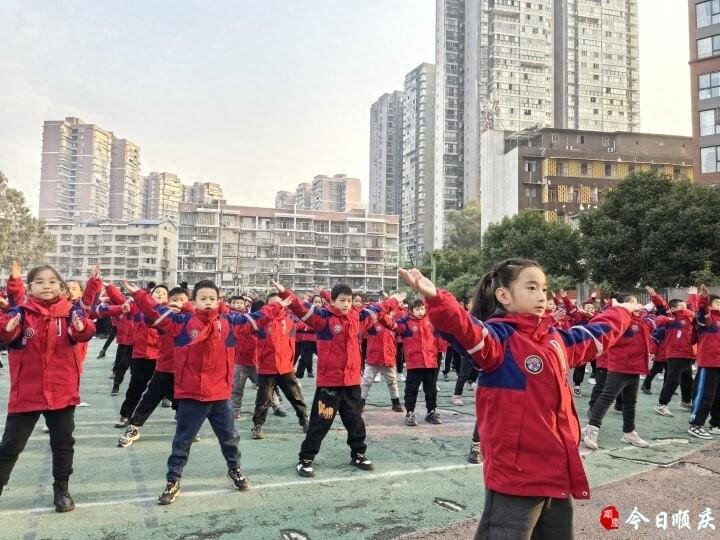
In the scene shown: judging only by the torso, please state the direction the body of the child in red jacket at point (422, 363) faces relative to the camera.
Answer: toward the camera

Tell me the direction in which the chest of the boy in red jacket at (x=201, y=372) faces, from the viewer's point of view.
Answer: toward the camera

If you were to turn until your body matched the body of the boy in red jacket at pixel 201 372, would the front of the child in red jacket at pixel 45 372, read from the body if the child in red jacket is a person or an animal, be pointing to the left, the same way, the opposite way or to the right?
the same way

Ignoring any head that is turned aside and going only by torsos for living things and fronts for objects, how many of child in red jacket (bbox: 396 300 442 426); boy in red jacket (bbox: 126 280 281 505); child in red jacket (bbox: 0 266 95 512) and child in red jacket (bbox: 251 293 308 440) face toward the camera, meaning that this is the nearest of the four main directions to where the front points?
4

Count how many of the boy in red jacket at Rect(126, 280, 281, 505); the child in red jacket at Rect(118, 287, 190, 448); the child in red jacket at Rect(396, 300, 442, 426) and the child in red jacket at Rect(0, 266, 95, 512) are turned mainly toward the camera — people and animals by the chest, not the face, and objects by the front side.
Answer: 4

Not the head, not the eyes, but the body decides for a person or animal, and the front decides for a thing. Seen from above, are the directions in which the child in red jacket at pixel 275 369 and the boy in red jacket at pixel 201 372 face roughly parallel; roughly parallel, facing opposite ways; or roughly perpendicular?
roughly parallel

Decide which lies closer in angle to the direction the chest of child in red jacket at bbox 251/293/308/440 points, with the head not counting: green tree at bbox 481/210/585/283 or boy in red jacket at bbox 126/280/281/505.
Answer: the boy in red jacket

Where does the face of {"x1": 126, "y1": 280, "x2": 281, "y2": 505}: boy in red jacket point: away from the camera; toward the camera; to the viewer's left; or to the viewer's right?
toward the camera

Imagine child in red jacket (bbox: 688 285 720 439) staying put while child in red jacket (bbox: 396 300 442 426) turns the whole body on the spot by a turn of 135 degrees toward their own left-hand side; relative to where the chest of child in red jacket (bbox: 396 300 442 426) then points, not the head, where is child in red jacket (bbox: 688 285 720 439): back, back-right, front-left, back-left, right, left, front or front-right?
front-right

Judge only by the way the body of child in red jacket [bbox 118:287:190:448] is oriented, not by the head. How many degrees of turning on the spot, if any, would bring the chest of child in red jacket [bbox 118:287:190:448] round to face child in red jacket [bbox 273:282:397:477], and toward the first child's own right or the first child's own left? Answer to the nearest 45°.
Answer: approximately 45° to the first child's own left

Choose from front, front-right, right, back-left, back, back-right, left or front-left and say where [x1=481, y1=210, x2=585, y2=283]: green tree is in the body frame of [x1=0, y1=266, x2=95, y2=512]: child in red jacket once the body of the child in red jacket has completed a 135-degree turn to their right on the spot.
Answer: right

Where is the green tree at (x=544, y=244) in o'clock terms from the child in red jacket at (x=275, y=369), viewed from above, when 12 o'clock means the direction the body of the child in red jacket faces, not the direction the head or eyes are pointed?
The green tree is roughly at 7 o'clock from the child in red jacket.

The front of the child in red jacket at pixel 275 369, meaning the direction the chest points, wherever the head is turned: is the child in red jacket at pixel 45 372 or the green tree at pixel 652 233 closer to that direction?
the child in red jacket

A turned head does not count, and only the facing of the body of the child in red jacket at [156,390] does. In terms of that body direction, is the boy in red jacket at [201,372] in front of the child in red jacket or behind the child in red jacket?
in front

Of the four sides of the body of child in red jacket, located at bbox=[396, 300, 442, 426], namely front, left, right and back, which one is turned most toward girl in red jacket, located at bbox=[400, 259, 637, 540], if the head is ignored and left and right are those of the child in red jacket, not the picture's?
front

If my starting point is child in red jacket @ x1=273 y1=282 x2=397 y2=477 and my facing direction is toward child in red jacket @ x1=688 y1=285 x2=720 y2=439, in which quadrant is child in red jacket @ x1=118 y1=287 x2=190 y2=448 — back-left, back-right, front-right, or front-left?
back-left
